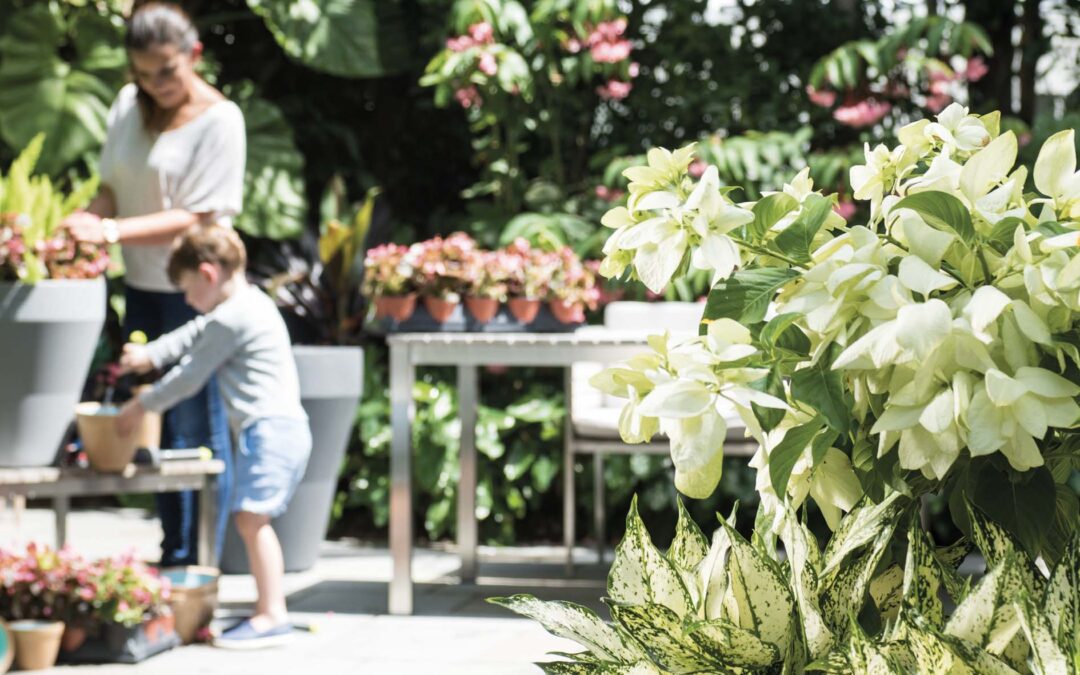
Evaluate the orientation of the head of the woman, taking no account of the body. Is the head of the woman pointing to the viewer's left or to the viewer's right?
to the viewer's left

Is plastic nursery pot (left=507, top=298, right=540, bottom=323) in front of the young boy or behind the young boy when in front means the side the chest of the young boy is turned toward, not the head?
behind

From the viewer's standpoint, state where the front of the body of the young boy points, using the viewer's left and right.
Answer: facing to the left of the viewer

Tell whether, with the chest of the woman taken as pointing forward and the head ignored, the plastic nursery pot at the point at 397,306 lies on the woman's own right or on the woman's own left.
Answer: on the woman's own left

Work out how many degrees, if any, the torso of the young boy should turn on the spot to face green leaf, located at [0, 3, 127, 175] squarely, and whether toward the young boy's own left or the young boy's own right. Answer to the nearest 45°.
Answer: approximately 90° to the young boy's own right

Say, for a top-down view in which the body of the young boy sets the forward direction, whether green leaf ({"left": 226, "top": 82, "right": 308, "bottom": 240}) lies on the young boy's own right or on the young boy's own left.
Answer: on the young boy's own right

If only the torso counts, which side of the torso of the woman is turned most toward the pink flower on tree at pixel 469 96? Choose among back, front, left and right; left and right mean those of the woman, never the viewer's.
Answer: back

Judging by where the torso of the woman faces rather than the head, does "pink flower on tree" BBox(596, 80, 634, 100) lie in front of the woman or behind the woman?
behind

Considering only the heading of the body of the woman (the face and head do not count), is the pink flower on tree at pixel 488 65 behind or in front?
behind

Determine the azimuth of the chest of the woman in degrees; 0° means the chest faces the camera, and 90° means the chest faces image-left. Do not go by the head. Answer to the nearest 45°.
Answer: approximately 45°
